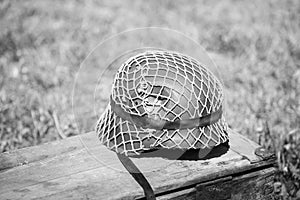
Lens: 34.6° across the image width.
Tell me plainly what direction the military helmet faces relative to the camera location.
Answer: facing the viewer and to the right of the viewer
